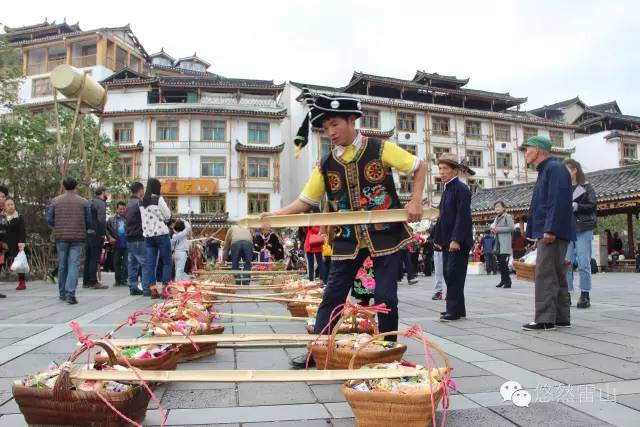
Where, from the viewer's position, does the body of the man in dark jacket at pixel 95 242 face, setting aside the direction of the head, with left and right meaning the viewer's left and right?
facing to the right of the viewer

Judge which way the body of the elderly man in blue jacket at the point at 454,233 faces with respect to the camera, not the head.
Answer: to the viewer's left

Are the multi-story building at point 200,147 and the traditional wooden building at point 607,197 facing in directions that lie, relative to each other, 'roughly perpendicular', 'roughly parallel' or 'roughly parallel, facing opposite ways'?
roughly perpendicular

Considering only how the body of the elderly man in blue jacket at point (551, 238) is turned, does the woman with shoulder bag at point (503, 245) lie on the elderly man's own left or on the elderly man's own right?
on the elderly man's own right

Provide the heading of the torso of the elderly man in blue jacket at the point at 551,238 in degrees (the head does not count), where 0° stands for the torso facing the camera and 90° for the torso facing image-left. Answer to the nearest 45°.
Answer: approximately 90°

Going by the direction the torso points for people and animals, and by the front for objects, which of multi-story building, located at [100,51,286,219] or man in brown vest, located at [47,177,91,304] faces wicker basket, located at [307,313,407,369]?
the multi-story building

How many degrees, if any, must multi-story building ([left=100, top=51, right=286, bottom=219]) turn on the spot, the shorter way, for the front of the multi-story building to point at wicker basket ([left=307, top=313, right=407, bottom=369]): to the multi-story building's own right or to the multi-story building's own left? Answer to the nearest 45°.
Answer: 0° — it already faces it

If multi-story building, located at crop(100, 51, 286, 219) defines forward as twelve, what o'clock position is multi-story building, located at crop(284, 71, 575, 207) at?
multi-story building, located at crop(284, 71, 575, 207) is roughly at 9 o'clock from multi-story building, located at crop(100, 51, 286, 219).

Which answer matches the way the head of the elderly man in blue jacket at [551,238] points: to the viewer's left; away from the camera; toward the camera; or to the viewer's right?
to the viewer's left

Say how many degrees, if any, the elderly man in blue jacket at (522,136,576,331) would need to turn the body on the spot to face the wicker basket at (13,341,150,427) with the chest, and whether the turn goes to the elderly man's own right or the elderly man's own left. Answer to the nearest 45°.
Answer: approximately 45° to the elderly man's own left

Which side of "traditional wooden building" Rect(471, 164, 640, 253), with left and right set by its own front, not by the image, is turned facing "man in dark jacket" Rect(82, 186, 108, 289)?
front
